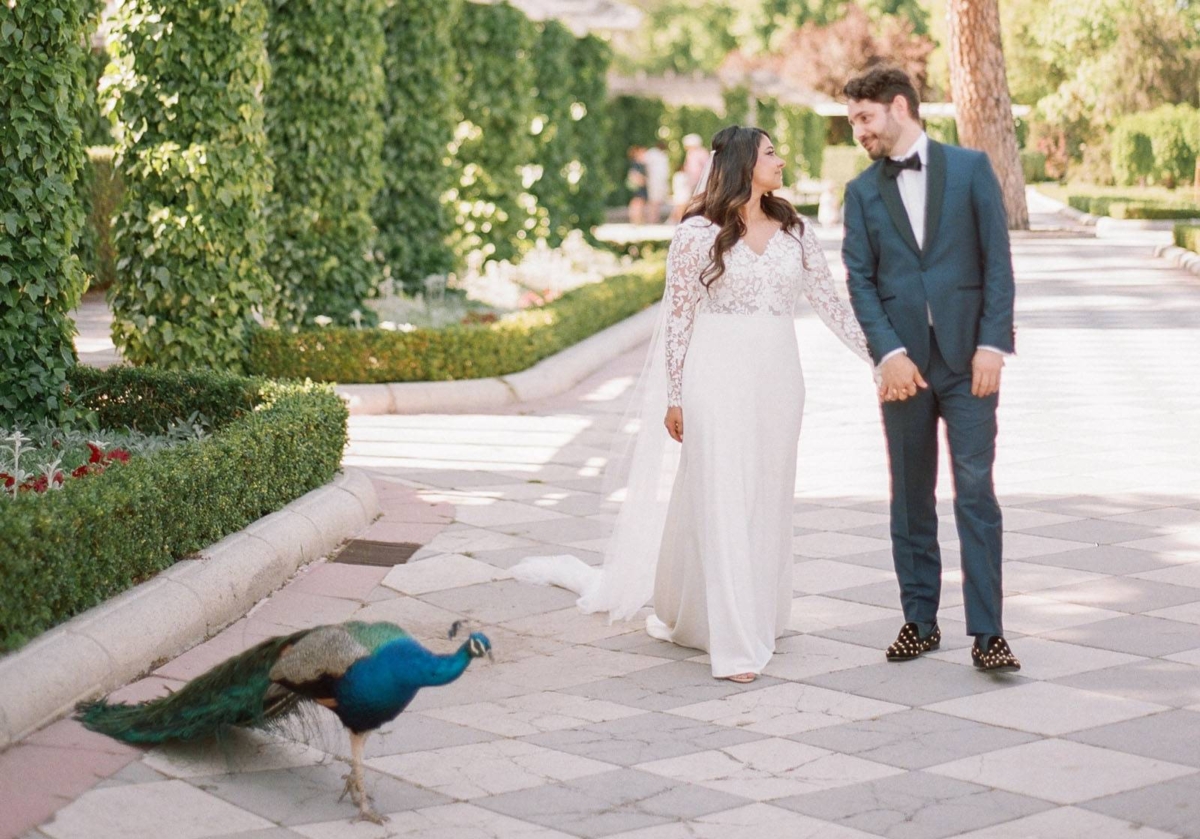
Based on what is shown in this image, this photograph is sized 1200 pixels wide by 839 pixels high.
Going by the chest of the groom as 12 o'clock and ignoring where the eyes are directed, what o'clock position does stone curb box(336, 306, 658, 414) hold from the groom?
The stone curb is roughly at 5 o'clock from the groom.

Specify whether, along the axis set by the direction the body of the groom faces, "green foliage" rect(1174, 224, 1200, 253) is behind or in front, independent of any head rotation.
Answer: behind

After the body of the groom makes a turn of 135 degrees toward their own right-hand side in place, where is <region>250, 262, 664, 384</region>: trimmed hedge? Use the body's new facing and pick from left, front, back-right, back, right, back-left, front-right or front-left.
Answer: front

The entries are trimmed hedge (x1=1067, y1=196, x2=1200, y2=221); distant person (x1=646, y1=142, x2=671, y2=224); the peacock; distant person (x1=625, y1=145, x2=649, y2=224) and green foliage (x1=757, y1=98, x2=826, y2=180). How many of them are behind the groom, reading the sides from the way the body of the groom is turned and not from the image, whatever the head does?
4

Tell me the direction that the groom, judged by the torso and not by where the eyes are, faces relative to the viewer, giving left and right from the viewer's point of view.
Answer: facing the viewer

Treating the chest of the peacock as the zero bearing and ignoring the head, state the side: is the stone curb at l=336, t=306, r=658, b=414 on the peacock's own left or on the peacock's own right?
on the peacock's own left

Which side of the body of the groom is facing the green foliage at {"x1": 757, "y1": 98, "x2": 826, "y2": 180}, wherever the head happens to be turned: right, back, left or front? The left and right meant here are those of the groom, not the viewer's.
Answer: back

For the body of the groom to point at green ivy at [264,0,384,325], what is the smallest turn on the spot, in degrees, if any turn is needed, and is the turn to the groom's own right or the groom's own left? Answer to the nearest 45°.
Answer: approximately 135° to the groom's own right

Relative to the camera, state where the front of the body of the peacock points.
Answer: to the viewer's right

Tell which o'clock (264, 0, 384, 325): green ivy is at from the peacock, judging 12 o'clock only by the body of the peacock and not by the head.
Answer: The green ivy is roughly at 9 o'clock from the peacock.

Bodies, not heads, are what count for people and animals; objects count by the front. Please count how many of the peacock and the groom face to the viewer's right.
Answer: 1

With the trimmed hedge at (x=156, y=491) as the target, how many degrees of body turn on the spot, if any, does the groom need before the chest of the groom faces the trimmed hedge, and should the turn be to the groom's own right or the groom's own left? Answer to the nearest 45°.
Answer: approximately 90° to the groom's own right

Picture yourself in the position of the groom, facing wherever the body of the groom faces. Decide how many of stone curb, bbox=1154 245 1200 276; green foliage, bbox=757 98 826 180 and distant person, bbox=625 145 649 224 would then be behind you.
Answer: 3

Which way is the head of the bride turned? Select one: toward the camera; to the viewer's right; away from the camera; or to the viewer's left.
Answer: to the viewer's right

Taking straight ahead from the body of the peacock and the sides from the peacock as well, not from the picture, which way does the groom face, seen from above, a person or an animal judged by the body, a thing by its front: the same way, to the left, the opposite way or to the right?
to the right

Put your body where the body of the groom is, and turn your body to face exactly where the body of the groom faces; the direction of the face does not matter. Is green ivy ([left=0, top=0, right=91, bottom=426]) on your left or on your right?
on your right

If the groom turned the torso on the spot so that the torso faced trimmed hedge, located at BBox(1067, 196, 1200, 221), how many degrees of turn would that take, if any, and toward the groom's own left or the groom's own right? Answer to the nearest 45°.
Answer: approximately 180°

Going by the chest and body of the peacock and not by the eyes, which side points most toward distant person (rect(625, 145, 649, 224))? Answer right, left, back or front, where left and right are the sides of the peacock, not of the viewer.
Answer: left
